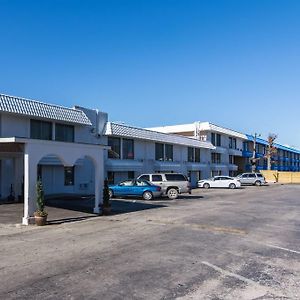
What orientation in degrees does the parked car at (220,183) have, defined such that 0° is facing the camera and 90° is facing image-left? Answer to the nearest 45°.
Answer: approximately 90°

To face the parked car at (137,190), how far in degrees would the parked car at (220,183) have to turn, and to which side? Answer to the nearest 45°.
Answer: approximately 90° to its left

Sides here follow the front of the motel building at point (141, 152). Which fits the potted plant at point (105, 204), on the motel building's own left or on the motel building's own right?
on the motel building's own right

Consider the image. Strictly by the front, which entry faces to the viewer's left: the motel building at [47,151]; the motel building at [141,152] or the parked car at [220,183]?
the parked car

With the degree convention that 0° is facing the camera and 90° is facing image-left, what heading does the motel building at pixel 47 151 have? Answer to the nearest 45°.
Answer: approximately 315°

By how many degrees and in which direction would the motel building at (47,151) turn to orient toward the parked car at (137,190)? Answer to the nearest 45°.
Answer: approximately 45° to its left

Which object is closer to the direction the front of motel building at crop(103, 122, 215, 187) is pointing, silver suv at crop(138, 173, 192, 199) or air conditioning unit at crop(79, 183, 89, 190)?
the silver suv

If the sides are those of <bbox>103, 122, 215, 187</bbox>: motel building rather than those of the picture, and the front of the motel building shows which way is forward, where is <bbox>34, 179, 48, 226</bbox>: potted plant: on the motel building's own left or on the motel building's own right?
on the motel building's own right

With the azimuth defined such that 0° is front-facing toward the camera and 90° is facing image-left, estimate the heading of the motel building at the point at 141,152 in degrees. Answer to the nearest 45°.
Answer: approximately 315°
